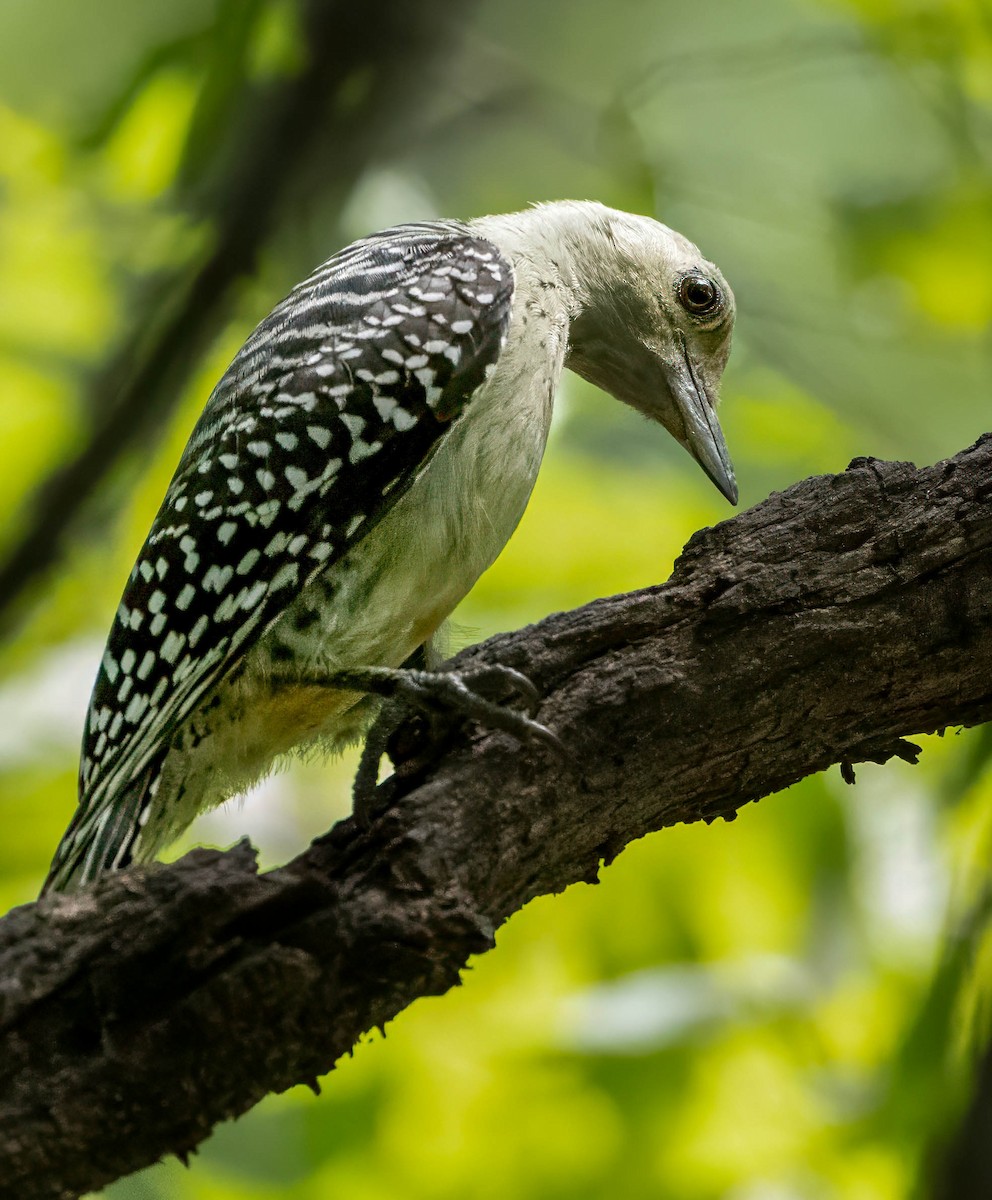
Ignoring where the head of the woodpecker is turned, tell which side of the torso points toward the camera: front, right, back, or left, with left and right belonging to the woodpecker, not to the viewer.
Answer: right
